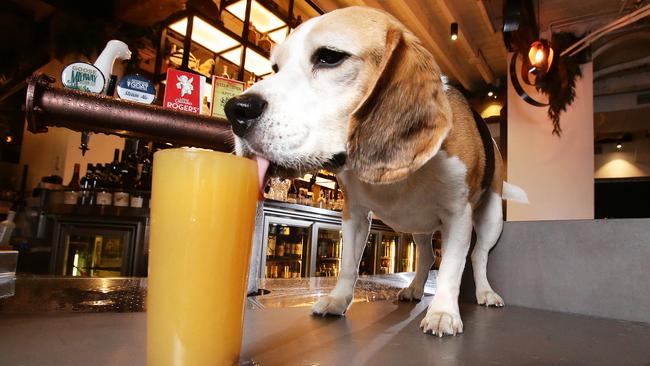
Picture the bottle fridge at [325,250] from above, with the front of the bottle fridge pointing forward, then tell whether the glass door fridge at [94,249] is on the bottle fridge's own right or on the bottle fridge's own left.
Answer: on the bottle fridge's own right

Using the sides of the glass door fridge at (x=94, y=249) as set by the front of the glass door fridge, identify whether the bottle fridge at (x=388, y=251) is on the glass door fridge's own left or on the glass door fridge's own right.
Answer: on the glass door fridge's own left

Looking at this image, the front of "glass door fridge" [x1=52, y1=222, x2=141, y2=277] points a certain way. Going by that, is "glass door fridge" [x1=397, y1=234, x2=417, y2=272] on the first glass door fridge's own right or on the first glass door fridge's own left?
on the first glass door fridge's own left

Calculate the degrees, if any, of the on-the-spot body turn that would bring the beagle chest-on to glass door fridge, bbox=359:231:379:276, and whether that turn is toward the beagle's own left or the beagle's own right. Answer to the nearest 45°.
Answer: approximately 135° to the beagle's own right

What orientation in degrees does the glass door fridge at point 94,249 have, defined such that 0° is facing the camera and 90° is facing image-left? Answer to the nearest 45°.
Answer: approximately 0°

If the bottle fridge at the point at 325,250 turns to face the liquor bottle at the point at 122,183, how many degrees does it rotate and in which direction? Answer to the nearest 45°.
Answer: approximately 90° to its right

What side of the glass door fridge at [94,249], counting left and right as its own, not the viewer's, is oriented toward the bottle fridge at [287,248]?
left

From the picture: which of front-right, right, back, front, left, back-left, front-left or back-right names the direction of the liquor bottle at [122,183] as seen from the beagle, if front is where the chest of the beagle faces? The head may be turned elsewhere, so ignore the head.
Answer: right

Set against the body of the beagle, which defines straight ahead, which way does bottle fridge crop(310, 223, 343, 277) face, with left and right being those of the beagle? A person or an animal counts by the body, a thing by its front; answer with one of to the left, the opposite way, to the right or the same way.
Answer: to the left

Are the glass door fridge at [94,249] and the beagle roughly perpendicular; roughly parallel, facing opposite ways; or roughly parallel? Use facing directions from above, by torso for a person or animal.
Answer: roughly perpendicular

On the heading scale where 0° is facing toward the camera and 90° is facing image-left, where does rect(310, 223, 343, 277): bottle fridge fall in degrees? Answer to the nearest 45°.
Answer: approximately 315°
